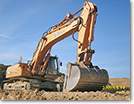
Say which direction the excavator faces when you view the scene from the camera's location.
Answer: facing the viewer and to the right of the viewer
